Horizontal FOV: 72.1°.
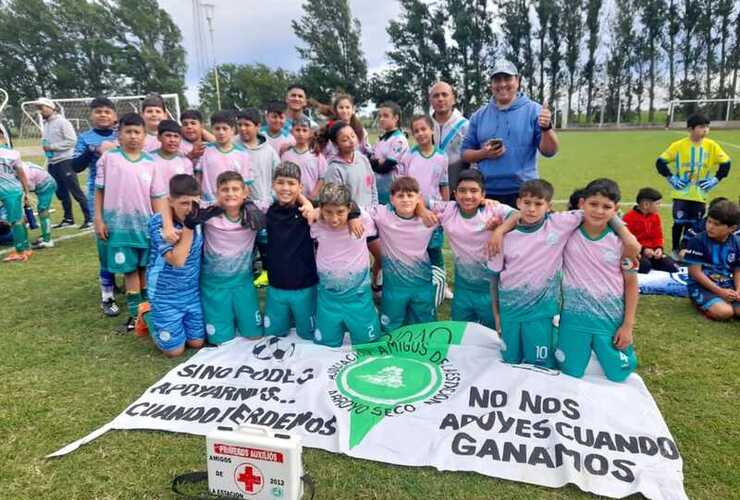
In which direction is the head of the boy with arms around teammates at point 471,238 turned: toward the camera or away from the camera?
toward the camera

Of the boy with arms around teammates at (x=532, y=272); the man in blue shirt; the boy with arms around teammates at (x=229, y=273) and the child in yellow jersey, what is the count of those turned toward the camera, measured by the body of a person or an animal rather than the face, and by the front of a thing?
4

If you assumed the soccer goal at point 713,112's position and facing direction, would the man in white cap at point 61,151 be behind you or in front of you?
in front

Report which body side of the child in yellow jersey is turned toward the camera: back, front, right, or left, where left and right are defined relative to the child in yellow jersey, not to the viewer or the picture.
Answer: front

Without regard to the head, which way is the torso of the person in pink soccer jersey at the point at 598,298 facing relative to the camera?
toward the camera

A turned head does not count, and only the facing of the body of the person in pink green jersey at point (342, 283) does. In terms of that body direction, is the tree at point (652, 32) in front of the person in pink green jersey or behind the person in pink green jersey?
behind

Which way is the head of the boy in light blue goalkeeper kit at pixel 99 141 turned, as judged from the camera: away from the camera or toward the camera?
toward the camera

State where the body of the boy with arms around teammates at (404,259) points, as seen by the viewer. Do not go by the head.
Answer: toward the camera

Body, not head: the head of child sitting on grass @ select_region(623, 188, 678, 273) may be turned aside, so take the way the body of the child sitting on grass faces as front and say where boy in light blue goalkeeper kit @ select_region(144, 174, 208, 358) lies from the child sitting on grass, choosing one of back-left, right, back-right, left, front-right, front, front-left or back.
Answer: right

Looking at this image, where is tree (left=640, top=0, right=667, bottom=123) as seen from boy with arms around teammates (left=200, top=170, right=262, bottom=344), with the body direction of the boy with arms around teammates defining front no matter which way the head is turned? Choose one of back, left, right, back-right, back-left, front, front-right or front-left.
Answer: back-left
